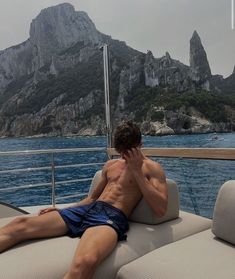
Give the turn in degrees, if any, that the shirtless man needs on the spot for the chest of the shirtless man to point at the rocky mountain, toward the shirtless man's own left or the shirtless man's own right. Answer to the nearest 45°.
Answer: approximately 135° to the shirtless man's own right

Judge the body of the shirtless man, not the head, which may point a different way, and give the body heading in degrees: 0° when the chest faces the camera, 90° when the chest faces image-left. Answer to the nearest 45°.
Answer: approximately 45°
